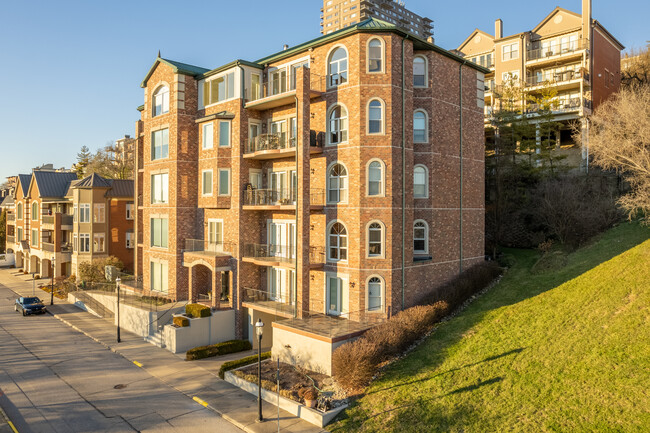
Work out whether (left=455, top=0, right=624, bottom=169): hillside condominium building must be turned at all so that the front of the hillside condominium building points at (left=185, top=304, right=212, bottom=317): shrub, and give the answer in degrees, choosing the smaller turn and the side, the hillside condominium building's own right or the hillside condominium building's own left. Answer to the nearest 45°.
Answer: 0° — it already faces it

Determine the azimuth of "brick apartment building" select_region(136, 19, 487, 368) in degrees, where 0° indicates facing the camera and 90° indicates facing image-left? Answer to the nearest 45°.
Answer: approximately 45°
